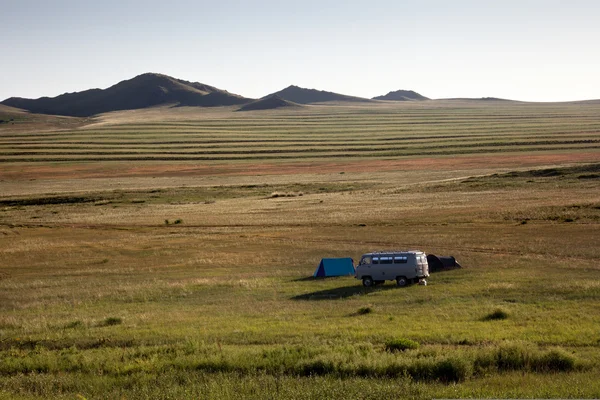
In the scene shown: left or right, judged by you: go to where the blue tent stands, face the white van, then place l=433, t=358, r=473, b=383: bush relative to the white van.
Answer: right

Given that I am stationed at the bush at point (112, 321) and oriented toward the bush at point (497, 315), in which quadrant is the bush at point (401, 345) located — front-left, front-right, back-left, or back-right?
front-right

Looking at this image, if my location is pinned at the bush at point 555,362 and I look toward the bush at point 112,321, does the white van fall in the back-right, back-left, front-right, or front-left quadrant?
front-right

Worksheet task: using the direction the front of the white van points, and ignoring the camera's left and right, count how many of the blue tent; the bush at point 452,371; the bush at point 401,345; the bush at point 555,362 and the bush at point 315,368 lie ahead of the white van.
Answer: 1

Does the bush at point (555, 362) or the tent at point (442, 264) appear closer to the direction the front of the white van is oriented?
the tent

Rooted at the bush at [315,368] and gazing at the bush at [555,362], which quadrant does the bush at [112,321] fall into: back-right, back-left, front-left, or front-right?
back-left

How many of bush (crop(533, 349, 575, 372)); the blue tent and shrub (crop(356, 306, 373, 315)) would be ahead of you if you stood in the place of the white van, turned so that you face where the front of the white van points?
1
